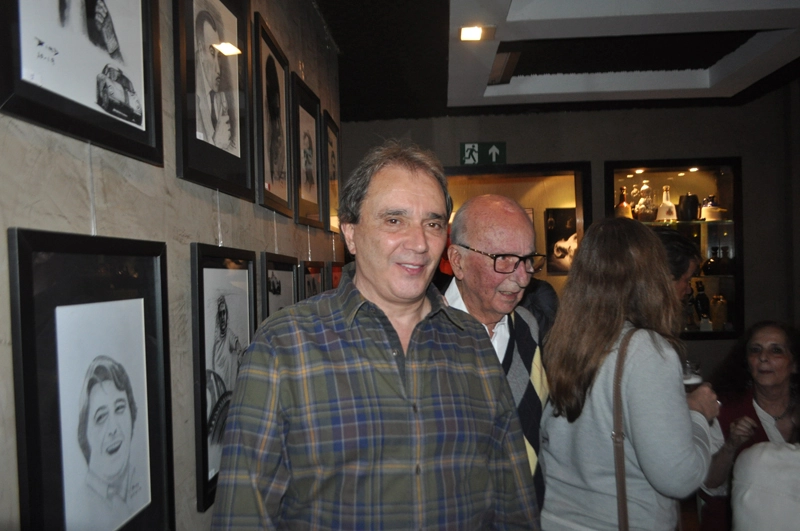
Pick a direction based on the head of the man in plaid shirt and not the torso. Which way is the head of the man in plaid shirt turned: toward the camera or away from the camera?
toward the camera

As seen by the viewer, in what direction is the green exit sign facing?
toward the camera

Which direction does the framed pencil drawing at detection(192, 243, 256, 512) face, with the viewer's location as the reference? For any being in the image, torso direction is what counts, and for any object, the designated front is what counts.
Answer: facing the viewer and to the right of the viewer

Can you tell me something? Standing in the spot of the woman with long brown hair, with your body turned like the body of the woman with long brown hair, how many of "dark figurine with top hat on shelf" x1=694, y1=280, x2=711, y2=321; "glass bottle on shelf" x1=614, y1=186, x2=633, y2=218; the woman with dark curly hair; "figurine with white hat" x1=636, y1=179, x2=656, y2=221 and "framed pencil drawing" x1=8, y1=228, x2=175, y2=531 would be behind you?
1

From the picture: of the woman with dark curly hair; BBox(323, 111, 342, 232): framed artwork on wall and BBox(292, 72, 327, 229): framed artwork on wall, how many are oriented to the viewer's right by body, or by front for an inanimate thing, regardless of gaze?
2

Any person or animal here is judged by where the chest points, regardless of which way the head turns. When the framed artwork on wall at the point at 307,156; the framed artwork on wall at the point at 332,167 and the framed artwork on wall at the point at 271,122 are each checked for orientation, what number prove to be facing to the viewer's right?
3

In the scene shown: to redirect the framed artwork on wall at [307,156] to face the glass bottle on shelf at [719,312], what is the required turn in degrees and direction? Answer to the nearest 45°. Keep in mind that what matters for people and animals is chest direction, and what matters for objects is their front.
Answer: approximately 45° to its left

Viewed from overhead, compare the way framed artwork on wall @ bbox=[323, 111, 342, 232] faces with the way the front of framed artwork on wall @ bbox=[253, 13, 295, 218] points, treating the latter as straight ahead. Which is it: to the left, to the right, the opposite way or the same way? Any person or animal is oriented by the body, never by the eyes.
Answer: the same way

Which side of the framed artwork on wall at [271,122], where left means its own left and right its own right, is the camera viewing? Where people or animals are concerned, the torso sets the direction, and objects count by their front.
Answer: right

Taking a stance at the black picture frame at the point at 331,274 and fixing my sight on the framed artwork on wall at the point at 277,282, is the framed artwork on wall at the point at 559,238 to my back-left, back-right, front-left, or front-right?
back-left

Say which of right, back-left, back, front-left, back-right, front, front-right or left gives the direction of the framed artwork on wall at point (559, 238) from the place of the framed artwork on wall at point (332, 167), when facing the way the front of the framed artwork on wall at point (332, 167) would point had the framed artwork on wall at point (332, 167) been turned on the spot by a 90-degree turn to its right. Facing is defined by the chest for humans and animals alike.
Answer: back-left

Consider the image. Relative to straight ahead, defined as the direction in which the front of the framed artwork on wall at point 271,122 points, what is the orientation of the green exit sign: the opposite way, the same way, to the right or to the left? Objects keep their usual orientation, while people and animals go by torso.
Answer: to the right

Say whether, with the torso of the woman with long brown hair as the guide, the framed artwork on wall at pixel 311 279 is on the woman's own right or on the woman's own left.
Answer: on the woman's own left

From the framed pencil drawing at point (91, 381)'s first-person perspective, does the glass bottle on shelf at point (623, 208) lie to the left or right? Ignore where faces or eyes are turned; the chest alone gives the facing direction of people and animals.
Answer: on its left

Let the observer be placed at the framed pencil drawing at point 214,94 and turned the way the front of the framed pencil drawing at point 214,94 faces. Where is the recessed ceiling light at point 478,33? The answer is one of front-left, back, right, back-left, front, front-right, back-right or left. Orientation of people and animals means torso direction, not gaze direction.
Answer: left

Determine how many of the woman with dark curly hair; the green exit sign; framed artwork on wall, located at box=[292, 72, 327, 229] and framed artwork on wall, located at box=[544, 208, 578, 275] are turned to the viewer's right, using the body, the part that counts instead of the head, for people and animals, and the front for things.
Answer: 1
